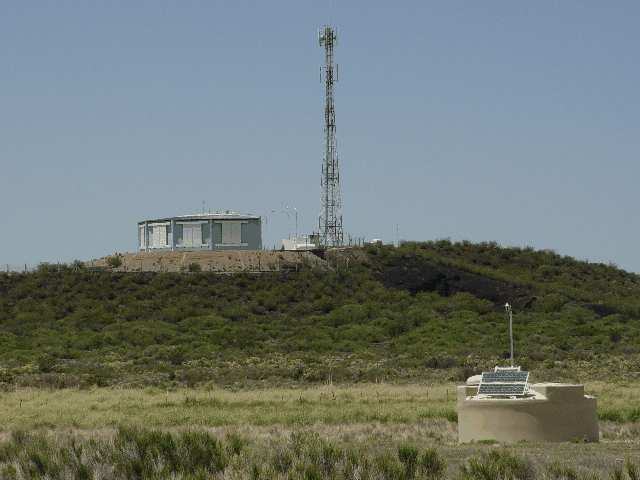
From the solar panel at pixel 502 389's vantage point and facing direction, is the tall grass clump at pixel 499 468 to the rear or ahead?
ahead

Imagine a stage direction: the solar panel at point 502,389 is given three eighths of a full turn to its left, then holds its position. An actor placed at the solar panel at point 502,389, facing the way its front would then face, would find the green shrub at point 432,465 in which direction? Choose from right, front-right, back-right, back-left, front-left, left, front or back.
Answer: back-right

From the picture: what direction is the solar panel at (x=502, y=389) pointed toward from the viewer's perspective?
toward the camera
